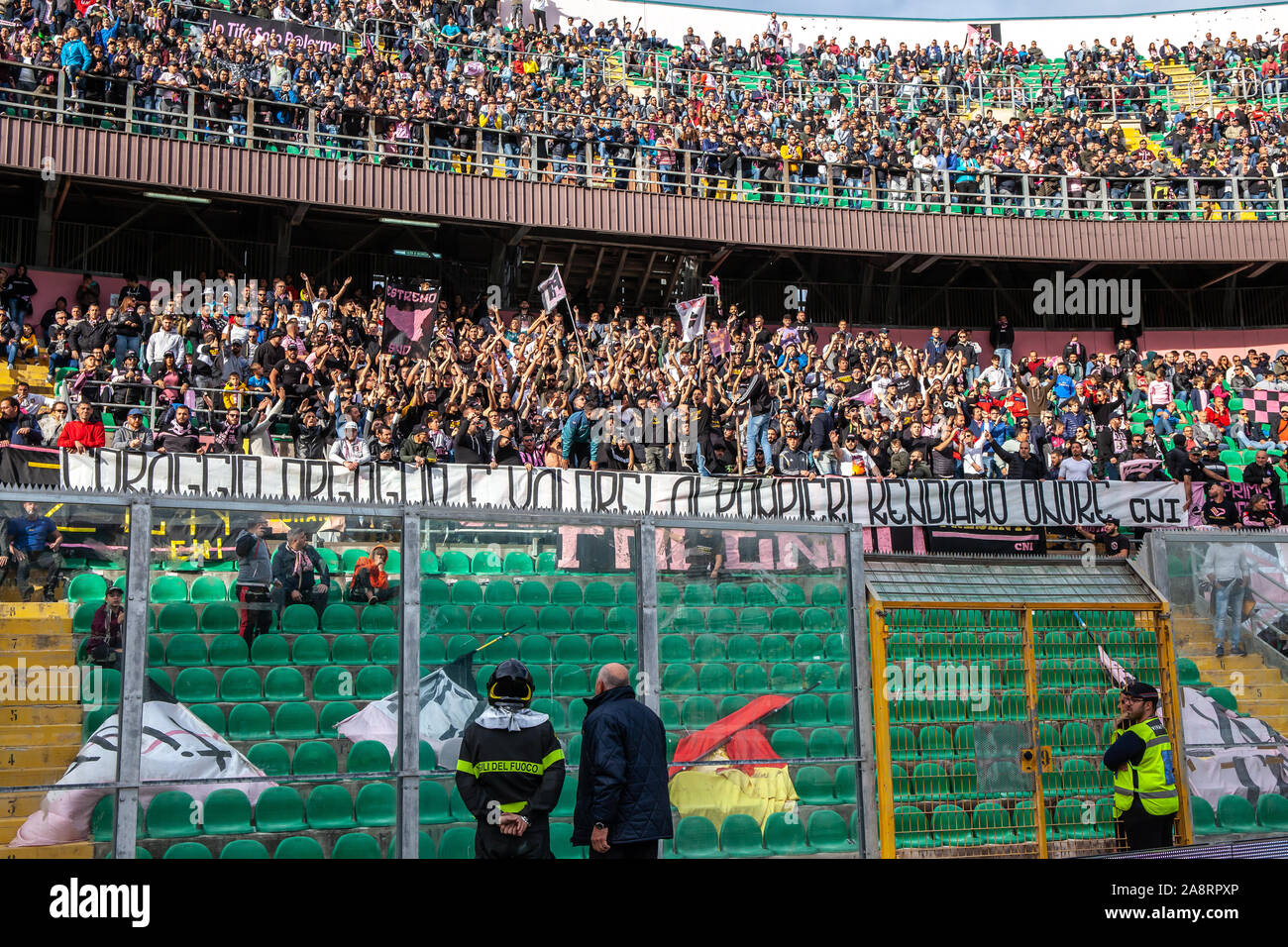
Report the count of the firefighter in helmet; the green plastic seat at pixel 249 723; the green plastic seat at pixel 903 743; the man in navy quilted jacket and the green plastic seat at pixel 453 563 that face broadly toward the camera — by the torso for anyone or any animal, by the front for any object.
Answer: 3

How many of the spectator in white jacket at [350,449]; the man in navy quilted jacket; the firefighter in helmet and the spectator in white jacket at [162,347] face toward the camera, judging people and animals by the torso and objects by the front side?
2

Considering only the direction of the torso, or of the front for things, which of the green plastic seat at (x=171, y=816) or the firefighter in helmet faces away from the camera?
the firefighter in helmet

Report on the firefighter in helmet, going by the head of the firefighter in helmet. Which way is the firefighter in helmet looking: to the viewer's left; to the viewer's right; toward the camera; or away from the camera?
away from the camera

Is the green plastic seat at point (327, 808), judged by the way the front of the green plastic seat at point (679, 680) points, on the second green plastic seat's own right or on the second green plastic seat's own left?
on the second green plastic seat's own right

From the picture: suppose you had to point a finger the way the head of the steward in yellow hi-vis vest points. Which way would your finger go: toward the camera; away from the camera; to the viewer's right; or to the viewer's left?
to the viewer's left
